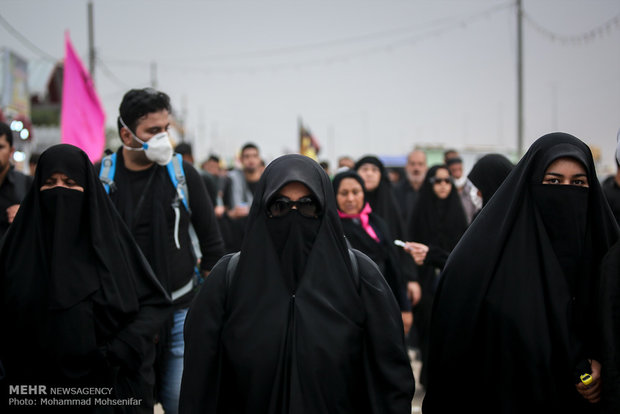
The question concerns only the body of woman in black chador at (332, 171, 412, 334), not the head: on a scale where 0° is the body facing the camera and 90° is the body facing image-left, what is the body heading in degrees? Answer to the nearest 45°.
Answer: approximately 0°

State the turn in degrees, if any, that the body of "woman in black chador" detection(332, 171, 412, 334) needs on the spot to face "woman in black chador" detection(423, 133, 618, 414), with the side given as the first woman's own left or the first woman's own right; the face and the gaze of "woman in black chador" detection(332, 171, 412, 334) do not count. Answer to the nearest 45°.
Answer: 0° — they already face them

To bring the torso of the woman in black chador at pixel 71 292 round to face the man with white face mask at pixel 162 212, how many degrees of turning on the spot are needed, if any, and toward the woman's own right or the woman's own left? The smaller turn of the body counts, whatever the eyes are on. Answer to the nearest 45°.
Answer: approximately 135° to the woman's own left

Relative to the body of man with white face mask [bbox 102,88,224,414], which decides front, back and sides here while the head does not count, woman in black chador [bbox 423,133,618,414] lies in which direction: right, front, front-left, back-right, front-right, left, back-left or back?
front-left

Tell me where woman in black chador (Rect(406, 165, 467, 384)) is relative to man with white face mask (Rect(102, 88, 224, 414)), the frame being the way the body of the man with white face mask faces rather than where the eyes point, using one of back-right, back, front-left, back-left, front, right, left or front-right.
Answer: back-left

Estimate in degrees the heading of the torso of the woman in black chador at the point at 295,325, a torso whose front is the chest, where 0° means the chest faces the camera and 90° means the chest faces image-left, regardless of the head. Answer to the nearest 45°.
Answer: approximately 0°

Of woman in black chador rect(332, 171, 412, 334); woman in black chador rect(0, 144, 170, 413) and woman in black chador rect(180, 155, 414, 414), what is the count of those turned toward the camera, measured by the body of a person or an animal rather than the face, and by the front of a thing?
3

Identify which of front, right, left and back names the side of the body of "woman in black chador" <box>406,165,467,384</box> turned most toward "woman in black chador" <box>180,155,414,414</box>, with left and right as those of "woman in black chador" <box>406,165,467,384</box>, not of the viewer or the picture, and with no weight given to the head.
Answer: front
